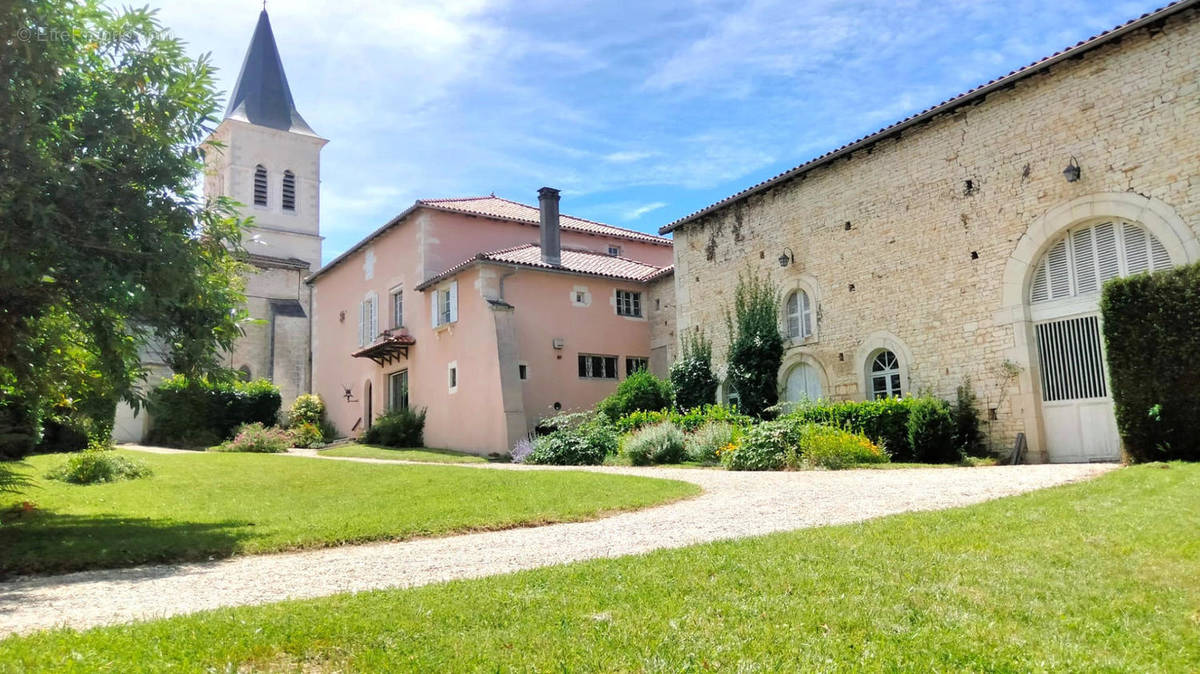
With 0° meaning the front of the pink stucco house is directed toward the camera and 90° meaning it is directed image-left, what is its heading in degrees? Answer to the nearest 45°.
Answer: approximately 45°

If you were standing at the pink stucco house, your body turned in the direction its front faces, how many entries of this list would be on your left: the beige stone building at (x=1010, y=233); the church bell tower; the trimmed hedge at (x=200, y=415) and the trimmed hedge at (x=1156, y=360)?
2

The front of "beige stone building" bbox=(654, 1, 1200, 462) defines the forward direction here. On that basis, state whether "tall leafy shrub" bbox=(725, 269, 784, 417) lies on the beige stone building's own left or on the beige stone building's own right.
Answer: on the beige stone building's own right

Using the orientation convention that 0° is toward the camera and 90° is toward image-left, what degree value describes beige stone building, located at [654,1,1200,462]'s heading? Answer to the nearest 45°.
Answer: approximately 45°

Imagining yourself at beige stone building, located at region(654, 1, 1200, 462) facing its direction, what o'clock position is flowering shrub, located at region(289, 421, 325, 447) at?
The flowering shrub is roughly at 2 o'clock from the beige stone building.

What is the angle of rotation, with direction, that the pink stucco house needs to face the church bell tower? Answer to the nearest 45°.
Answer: approximately 90° to its right

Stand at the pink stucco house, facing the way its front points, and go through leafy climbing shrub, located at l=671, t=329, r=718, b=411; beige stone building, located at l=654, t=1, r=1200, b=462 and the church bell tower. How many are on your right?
1

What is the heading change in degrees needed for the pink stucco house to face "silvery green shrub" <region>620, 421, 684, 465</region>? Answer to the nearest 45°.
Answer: approximately 45° to its left
